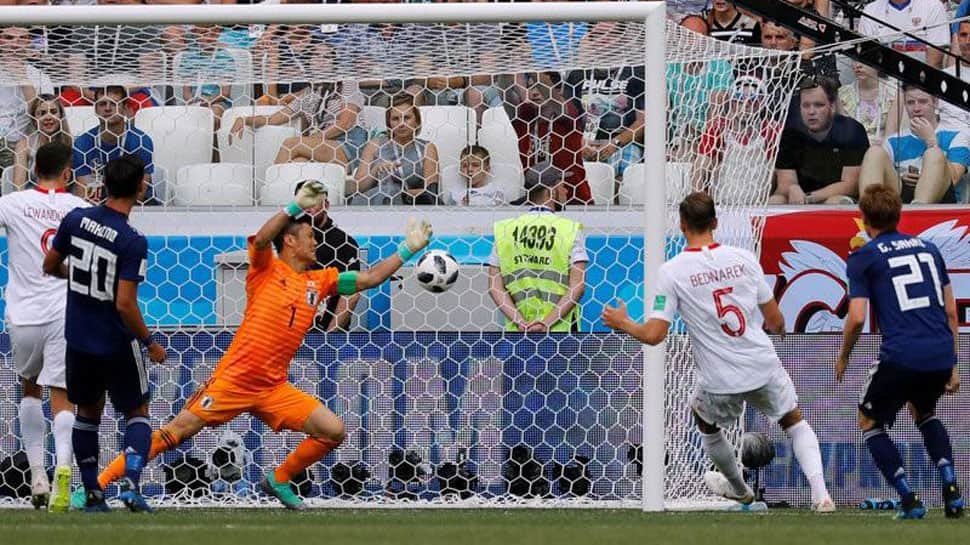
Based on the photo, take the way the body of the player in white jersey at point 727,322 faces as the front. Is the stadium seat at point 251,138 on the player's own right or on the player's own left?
on the player's own left

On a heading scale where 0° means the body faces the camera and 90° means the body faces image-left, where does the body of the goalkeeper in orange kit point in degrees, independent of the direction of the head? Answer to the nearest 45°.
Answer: approximately 315°

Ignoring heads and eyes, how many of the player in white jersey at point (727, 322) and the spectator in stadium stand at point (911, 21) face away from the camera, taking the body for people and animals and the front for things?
1

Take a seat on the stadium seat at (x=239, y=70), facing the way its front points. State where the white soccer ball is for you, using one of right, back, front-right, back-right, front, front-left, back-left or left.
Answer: front-left

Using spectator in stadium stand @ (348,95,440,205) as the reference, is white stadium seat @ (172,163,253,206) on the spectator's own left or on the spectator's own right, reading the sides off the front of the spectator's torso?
on the spectator's own right

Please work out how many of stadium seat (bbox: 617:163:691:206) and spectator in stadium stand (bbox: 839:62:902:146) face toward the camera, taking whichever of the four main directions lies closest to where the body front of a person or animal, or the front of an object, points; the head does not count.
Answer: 2

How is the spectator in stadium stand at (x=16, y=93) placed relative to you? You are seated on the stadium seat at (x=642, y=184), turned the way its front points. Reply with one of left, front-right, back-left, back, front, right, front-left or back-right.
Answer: right

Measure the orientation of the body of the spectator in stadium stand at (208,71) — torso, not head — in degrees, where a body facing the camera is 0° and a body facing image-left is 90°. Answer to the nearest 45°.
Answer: approximately 0°
